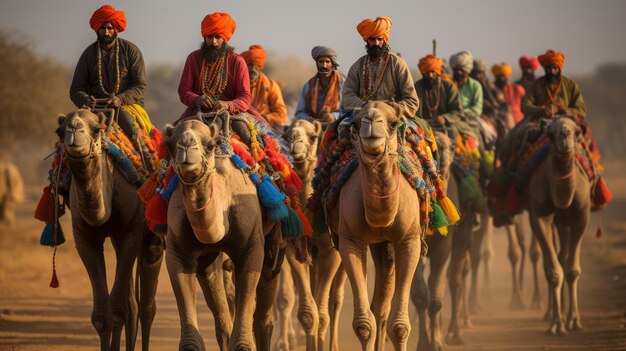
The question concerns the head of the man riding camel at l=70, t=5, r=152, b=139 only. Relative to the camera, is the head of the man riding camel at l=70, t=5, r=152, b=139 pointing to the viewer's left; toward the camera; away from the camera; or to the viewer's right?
toward the camera

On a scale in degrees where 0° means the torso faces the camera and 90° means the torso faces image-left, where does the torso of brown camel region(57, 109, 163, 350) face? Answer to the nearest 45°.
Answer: approximately 45°

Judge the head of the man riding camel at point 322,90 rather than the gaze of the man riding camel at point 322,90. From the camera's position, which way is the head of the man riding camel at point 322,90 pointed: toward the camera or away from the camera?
toward the camera

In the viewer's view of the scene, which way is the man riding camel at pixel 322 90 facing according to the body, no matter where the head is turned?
toward the camera

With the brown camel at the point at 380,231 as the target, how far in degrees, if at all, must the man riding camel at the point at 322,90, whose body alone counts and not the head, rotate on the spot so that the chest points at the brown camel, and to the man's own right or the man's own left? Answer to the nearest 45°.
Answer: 0° — they already face it

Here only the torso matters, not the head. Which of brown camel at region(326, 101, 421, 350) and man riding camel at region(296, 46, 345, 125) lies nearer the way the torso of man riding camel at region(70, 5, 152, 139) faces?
the brown camel

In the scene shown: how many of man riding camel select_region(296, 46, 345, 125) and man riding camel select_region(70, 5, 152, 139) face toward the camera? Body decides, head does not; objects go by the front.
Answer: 2

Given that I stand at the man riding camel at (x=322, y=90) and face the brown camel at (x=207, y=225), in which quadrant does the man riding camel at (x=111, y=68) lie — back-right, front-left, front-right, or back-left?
front-right

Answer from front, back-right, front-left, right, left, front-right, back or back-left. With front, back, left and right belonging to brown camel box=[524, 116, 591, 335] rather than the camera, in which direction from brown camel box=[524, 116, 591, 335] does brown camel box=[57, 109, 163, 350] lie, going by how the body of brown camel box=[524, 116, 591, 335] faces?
front-right

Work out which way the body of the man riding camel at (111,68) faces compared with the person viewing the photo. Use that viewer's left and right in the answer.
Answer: facing the viewer
